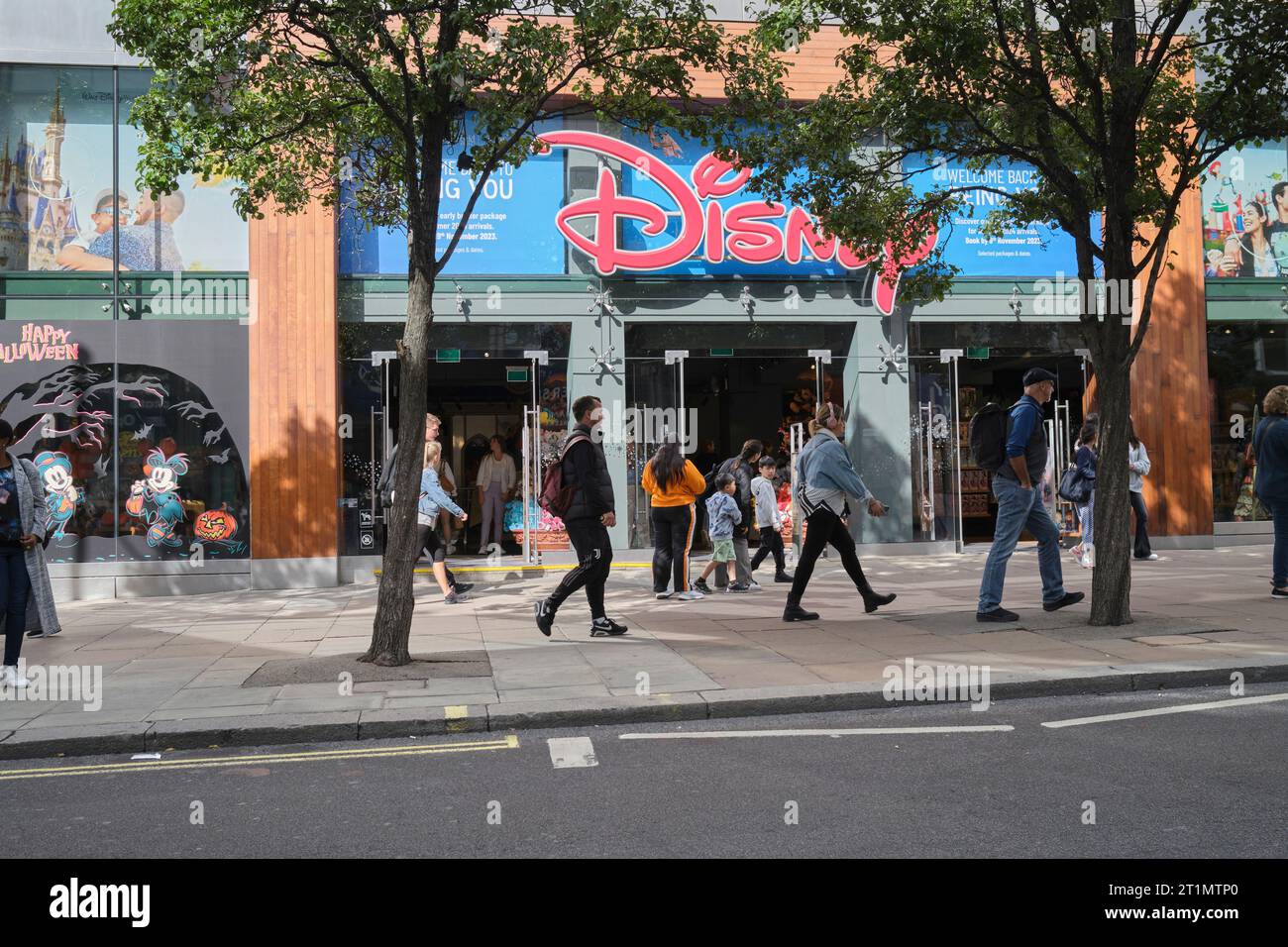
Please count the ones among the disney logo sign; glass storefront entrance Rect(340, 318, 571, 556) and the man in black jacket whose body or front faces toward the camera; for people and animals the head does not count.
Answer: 2

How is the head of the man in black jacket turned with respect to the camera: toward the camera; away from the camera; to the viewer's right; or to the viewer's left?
to the viewer's right

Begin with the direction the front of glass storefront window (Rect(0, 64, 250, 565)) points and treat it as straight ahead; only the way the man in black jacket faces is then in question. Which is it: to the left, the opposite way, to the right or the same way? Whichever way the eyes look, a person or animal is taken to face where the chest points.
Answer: to the left

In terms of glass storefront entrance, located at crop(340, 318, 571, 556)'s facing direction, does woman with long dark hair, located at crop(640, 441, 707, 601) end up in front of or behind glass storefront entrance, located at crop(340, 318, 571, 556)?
in front

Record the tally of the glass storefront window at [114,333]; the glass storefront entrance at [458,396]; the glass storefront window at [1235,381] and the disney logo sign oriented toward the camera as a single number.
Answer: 4

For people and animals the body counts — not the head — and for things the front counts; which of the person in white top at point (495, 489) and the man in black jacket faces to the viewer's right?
the man in black jacket

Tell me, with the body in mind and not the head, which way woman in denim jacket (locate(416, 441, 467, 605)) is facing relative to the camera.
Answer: to the viewer's right

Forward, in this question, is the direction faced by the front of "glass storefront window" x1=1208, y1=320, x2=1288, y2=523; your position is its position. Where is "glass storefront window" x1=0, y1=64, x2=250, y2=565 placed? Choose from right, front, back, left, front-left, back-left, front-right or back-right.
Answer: front-right

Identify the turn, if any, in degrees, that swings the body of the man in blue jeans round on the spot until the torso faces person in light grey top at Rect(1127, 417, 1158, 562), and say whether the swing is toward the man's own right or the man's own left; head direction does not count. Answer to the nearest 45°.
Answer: approximately 90° to the man's own left

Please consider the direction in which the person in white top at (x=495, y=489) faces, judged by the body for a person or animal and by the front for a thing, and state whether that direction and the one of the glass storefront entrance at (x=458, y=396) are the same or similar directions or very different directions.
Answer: same or similar directions

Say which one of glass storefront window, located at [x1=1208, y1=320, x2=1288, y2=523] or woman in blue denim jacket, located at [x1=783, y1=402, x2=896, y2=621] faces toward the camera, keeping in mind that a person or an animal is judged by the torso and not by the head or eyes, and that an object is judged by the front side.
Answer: the glass storefront window

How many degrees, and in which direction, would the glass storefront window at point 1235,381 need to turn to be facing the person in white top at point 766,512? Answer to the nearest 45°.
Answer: approximately 45° to its right

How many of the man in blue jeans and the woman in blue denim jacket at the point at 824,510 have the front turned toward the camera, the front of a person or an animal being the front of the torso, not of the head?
0

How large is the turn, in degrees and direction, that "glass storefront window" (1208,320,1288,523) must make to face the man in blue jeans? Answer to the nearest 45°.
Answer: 0° — it already faces them

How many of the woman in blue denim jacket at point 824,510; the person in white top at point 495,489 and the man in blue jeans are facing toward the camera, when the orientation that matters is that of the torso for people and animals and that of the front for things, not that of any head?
1

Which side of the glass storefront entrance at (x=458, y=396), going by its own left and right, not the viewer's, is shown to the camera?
front

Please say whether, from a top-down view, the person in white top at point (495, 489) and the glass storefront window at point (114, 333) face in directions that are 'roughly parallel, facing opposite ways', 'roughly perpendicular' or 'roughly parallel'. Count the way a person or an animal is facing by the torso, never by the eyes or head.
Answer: roughly parallel

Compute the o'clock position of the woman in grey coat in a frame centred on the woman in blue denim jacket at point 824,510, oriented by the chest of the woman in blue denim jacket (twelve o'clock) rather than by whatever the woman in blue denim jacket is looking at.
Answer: The woman in grey coat is roughly at 5 o'clock from the woman in blue denim jacket.

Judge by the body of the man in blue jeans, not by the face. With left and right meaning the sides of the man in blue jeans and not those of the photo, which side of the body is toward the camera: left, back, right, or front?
right
